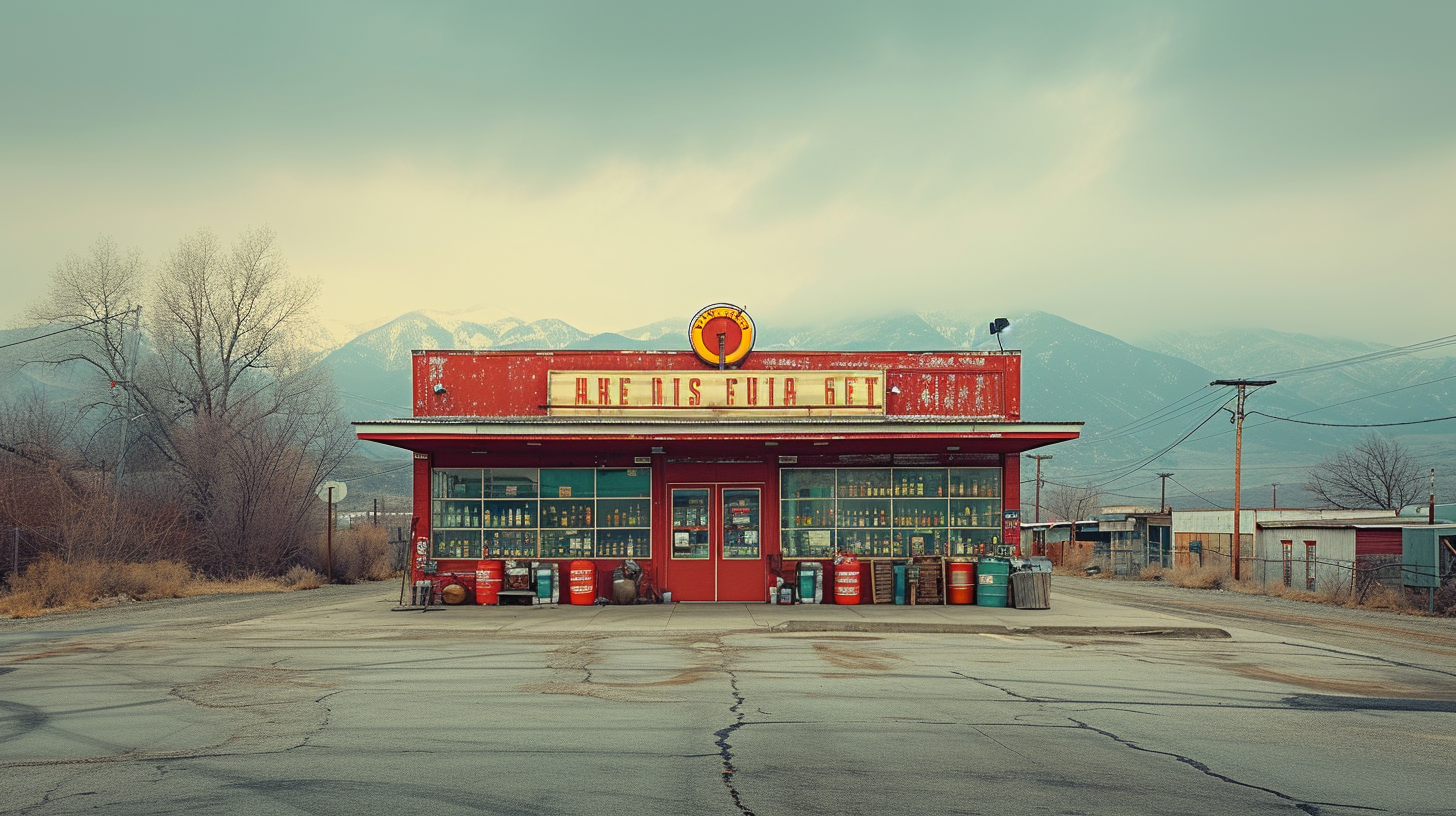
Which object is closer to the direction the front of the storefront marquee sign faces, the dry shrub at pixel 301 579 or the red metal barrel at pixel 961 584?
the red metal barrel

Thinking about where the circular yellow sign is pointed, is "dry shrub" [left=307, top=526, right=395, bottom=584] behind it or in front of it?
behind

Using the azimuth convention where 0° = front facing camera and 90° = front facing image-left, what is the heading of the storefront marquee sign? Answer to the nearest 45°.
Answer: approximately 0°

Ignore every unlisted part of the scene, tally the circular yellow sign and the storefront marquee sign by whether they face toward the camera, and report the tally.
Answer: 2
